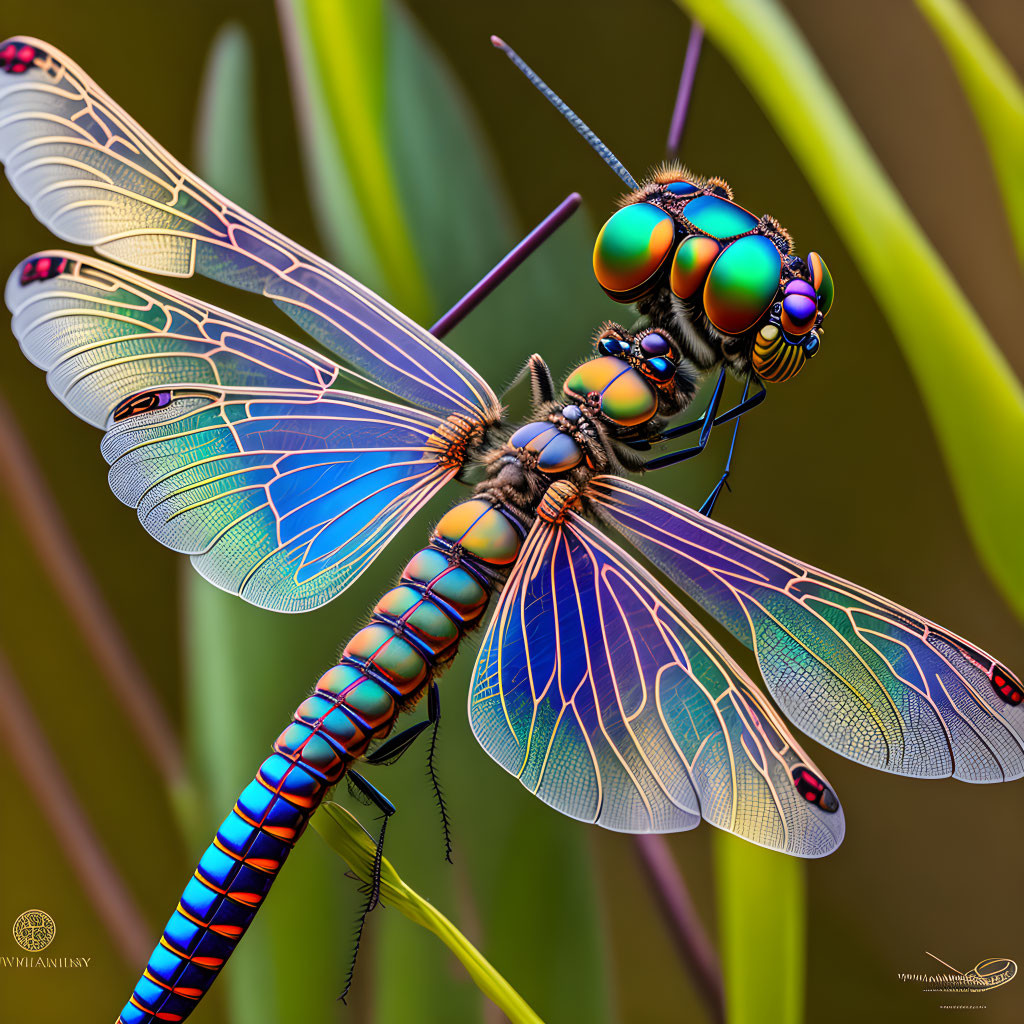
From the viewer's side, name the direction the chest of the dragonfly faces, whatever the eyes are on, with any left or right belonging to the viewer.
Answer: facing away from the viewer and to the right of the viewer
